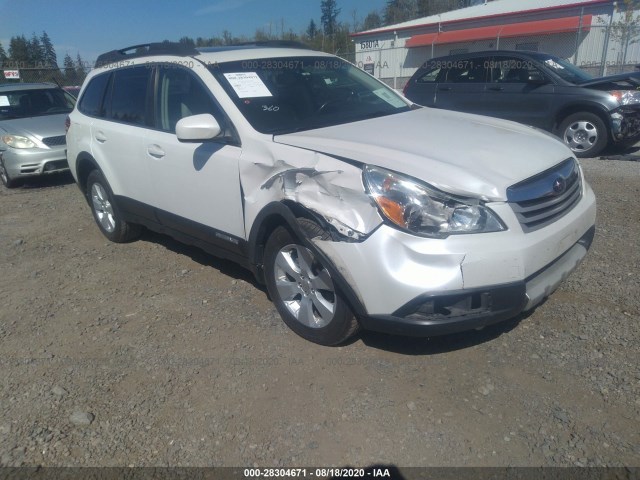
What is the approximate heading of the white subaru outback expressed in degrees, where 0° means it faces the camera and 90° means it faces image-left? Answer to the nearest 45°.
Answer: approximately 315°

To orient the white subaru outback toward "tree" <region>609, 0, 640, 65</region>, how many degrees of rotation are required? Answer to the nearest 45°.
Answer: approximately 90° to its left

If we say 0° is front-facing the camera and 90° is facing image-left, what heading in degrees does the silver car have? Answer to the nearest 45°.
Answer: approximately 315°

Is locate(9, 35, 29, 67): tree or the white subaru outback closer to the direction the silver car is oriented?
the white subaru outback

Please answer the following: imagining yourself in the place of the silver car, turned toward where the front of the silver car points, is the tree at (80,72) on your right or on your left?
on your left

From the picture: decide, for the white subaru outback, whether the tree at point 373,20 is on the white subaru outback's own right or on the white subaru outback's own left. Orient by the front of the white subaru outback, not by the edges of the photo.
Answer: on the white subaru outback's own left

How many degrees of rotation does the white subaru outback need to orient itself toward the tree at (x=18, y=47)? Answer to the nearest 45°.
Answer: approximately 180°
